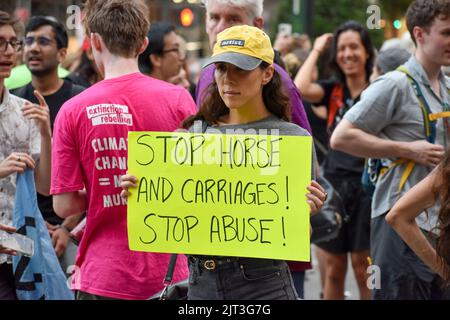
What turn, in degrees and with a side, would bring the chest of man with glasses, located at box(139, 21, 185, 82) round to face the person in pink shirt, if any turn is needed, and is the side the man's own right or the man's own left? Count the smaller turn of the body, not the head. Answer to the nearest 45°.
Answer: approximately 90° to the man's own right

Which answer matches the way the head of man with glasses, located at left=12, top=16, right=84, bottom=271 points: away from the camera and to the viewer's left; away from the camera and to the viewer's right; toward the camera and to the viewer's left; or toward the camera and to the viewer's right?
toward the camera and to the viewer's left

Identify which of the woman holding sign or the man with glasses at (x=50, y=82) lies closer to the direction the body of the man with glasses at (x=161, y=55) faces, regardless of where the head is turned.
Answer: the woman holding sign
